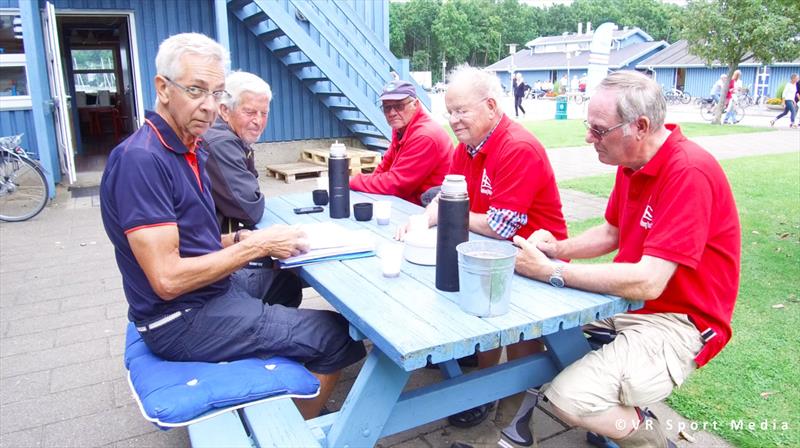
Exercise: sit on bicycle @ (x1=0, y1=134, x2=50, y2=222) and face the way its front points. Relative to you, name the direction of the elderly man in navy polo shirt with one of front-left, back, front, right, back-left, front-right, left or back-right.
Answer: left

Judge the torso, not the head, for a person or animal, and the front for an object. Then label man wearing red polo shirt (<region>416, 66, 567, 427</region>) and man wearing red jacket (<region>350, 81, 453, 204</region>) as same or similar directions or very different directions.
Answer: same or similar directions

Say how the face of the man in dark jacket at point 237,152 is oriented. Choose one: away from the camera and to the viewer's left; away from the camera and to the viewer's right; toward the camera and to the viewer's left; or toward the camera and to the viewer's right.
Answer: toward the camera and to the viewer's right

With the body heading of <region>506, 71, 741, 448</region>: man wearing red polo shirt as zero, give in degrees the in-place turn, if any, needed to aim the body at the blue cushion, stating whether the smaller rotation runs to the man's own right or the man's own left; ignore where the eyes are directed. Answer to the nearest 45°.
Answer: approximately 45° to the man's own left

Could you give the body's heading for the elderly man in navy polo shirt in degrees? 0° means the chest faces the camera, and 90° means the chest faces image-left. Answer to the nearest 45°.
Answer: approximately 270°

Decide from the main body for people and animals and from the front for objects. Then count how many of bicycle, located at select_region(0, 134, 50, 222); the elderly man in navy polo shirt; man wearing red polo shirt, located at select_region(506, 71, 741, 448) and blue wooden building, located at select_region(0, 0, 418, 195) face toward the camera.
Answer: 1

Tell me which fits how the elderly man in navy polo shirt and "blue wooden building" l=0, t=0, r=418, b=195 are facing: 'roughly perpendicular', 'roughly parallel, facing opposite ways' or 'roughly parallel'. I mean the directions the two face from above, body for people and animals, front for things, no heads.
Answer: roughly perpendicular

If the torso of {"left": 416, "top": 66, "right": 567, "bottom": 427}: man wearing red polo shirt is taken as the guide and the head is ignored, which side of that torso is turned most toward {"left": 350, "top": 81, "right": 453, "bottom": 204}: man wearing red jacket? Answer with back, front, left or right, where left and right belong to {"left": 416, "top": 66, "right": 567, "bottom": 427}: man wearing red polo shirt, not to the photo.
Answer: right

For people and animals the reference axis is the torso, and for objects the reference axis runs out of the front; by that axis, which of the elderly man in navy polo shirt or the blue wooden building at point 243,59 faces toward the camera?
the blue wooden building

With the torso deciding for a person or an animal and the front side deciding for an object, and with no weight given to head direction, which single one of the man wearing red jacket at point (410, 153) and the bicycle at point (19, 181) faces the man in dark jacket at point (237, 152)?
the man wearing red jacket

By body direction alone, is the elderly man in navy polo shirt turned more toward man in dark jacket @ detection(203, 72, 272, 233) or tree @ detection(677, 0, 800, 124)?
the tree

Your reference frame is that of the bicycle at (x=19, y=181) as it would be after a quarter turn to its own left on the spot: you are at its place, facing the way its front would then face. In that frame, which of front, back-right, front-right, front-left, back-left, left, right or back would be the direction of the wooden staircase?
left

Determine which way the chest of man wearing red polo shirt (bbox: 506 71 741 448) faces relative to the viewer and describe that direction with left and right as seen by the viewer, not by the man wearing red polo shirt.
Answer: facing to the left of the viewer

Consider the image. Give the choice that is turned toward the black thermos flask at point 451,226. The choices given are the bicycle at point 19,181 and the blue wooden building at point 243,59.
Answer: the blue wooden building

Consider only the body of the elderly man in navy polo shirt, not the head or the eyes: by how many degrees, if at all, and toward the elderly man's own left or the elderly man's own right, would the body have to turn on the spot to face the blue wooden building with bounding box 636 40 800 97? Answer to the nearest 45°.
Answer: approximately 45° to the elderly man's own left

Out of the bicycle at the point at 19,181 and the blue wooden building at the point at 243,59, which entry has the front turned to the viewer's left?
the bicycle

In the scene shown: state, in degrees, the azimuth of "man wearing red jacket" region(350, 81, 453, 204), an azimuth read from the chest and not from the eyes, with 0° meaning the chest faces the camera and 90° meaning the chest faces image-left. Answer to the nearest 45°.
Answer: approximately 45°

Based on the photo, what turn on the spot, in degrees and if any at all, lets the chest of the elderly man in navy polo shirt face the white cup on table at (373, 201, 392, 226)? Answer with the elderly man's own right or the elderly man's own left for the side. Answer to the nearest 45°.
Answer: approximately 45° to the elderly man's own left

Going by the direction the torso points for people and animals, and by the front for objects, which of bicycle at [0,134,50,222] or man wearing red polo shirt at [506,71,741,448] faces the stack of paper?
the man wearing red polo shirt

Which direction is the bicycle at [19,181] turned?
to the viewer's left
